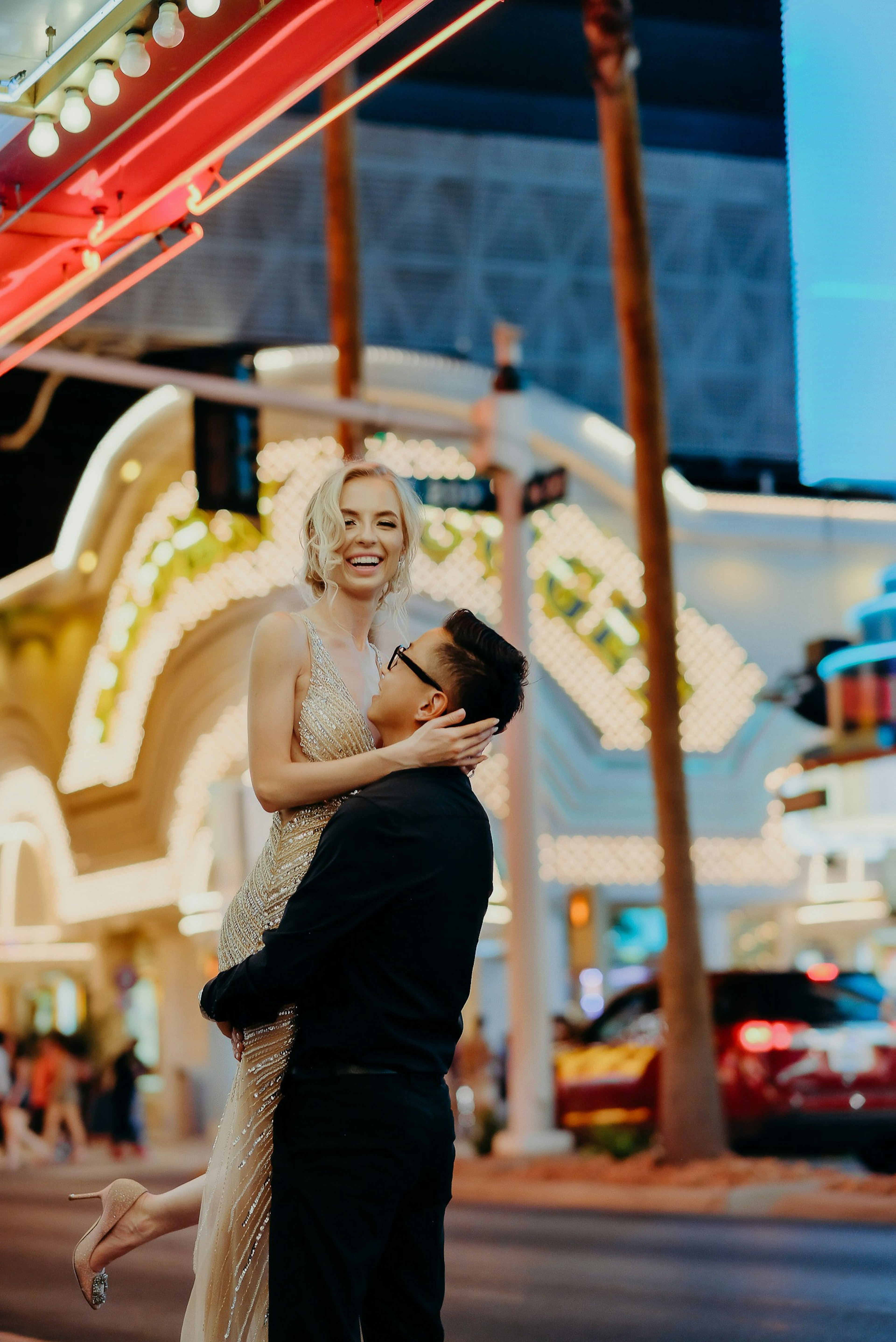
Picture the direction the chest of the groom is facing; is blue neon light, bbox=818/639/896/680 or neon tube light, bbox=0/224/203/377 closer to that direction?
the neon tube light

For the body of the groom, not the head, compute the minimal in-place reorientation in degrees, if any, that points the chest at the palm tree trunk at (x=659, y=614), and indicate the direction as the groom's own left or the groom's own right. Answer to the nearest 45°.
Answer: approximately 45° to the groom's own right

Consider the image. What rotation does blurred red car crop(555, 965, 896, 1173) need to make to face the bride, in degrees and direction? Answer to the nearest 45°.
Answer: approximately 135° to its left

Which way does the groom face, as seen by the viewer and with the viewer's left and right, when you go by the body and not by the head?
facing away from the viewer and to the left of the viewer

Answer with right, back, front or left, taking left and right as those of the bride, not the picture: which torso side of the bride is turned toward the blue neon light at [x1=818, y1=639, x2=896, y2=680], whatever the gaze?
left

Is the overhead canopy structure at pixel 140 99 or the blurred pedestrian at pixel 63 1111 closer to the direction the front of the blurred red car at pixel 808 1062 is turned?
the blurred pedestrian

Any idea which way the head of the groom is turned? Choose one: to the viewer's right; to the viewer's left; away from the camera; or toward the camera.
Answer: to the viewer's left

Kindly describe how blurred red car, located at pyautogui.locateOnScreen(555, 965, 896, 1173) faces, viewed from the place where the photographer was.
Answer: facing away from the viewer and to the left of the viewer
